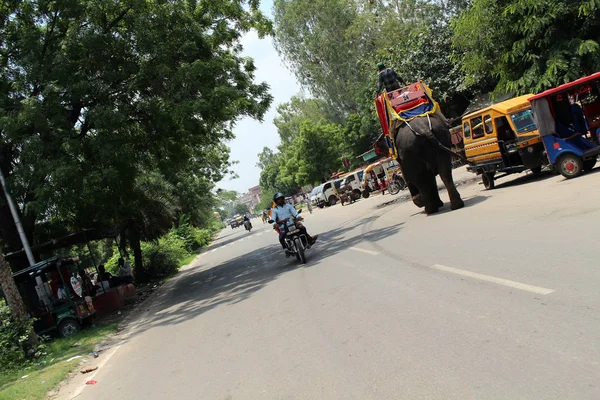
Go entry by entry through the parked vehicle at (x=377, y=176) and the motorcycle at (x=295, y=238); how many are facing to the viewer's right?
0

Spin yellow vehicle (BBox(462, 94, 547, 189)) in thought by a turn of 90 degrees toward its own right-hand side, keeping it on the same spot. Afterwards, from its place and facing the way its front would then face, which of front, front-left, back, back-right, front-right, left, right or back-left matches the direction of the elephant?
front

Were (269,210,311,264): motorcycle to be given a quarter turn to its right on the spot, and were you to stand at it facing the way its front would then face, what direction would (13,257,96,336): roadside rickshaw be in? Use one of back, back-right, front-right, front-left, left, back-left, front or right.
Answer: front

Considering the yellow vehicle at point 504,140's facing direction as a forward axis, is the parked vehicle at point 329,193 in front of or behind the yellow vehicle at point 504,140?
behind

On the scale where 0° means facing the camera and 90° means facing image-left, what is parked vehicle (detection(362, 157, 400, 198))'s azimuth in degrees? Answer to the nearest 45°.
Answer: approximately 45°

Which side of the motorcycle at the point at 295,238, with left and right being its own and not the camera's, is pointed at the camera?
front

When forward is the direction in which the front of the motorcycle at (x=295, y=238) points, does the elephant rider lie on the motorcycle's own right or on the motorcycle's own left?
on the motorcycle's own left

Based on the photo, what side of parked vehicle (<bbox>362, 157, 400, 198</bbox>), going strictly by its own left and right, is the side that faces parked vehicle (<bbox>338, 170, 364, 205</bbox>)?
right
